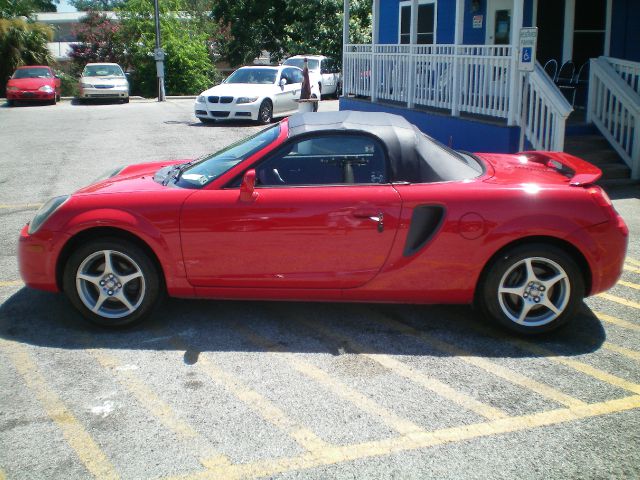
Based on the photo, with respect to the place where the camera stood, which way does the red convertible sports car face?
facing to the left of the viewer

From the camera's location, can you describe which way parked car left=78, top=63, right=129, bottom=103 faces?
facing the viewer

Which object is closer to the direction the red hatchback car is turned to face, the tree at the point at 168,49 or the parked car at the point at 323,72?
the parked car

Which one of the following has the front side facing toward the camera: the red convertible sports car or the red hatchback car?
the red hatchback car

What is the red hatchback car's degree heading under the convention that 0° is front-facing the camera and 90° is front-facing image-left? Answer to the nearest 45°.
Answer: approximately 0°

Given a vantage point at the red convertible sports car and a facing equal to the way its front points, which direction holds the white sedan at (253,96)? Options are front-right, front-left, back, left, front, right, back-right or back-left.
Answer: right

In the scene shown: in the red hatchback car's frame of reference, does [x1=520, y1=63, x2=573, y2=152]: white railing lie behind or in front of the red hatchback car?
in front

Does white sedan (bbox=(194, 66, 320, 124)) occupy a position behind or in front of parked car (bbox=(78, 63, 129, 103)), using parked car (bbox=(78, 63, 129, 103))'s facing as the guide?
in front

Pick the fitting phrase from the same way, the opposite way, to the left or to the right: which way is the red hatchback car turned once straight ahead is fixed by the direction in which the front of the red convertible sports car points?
to the left

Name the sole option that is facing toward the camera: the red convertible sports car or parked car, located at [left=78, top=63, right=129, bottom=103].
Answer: the parked car

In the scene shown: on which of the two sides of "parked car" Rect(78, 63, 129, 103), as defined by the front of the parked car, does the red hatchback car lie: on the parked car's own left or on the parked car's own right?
on the parked car's own right

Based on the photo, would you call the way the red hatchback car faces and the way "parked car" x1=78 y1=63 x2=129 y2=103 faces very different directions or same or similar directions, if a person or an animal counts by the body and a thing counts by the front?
same or similar directions

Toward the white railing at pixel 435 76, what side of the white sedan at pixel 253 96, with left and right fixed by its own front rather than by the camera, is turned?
left

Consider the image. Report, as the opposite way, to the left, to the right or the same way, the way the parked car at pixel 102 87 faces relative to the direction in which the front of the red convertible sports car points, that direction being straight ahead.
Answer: to the left

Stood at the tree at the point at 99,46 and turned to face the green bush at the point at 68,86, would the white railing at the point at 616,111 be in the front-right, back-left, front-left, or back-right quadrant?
front-left

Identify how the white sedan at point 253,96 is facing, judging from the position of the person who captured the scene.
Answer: facing the viewer and to the left of the viewer
